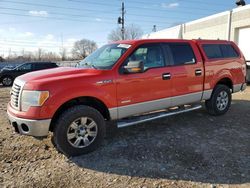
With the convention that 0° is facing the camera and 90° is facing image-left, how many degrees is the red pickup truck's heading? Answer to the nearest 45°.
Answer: approximately 45°

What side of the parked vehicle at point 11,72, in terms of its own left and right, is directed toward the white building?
back

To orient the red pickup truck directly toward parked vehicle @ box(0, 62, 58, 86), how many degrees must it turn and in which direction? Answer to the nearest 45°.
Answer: approximately 90° to its right

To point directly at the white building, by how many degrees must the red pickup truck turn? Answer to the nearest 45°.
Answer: approximately 180°

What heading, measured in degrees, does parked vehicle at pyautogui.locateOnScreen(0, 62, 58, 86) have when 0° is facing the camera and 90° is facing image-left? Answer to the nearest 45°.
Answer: approximately 90°

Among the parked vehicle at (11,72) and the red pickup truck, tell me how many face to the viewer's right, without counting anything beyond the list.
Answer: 0

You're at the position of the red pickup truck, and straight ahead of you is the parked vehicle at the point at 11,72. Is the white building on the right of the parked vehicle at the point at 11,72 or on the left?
right

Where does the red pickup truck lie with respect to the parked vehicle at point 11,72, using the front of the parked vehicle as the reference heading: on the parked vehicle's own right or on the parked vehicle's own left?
on the parked vehicle's own left
